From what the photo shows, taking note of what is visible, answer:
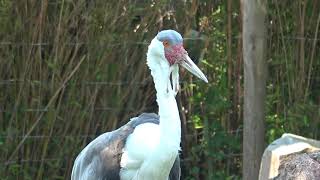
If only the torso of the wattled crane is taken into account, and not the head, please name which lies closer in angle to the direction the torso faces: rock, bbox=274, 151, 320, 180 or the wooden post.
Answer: the rock

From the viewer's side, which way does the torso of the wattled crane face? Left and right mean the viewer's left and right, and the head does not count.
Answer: facing the viewer and to the right of the viewer

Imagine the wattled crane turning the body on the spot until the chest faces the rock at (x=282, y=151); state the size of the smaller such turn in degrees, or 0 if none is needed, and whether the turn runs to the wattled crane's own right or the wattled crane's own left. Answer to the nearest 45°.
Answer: approximately 45° to the wattled crane's own left

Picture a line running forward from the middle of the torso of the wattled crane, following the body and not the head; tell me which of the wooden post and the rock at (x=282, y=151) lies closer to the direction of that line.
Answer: the rock

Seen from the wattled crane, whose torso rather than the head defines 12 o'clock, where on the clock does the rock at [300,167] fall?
The rock is roughly at 11 o'clock from the wattled crane.

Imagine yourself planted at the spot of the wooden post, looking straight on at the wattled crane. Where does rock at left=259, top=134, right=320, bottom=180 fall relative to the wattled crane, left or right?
left

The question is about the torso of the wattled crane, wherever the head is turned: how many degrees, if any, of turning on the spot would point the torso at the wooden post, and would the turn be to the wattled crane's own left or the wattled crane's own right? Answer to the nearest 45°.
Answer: approximately 90° to the wattled crane's own left
